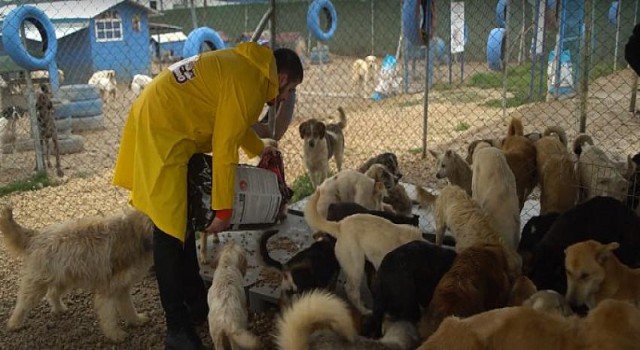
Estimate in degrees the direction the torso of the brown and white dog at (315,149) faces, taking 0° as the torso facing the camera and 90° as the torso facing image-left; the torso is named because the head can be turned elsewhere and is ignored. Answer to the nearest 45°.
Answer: approximately 45°

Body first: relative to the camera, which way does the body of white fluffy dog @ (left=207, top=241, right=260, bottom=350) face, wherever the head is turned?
away from the camera

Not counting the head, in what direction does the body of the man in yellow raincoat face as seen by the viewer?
to the viewer's right

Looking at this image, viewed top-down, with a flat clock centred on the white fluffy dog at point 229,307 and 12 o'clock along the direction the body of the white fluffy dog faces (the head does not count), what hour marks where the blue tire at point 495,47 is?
The blue tire is roughly at 1 o'clock from the white fluffy dog.

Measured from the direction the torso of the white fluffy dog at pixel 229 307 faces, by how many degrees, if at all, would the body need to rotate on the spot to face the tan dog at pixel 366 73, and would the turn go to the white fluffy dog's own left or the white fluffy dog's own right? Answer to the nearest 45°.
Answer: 0° — it already faces it

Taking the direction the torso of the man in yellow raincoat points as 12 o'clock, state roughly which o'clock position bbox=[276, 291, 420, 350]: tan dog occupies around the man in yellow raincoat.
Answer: The tan dog is roughly at 2 o'clock from the man in yellow raincoat.

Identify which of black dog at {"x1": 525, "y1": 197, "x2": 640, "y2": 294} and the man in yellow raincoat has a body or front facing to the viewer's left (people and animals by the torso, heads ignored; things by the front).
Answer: the black dog

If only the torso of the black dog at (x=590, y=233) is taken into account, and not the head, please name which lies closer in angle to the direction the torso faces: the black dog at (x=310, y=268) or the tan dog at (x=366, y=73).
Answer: the black dog

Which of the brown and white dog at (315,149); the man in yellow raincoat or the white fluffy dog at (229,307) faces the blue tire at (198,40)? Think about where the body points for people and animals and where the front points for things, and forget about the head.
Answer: the white fluffy dog

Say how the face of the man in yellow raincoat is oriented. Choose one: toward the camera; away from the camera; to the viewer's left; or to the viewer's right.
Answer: to the viewer's right

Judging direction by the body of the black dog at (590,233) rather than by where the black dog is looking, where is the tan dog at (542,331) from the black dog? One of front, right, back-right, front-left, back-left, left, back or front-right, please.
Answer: left

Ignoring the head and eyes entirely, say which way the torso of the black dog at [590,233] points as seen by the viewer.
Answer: to the viewer's left

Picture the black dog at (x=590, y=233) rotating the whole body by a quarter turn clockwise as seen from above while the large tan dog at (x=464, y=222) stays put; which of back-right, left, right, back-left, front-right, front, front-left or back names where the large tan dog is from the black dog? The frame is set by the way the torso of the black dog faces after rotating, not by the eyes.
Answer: left

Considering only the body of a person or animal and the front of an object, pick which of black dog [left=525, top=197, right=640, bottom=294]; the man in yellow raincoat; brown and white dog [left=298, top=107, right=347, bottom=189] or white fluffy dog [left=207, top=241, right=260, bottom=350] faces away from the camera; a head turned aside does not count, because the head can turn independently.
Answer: the white fluffy dog
